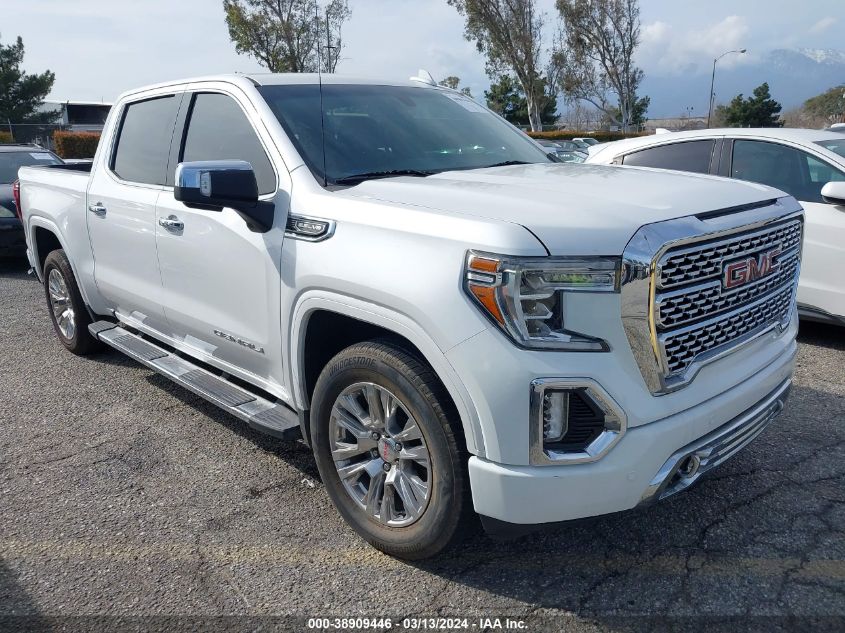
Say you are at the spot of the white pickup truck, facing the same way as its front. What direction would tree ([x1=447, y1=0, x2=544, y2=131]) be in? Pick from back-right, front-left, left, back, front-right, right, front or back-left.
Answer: back-left

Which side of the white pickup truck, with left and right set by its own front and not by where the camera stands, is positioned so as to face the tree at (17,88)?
back

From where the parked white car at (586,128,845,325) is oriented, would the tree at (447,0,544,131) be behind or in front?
behind

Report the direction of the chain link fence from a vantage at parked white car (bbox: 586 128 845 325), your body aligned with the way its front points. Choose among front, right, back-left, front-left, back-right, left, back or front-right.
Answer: back

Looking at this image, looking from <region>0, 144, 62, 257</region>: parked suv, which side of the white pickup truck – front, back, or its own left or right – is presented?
back

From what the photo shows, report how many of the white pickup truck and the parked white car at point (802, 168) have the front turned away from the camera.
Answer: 0

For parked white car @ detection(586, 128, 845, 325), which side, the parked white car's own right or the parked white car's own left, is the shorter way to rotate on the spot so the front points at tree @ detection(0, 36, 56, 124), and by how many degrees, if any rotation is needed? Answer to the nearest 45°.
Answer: approximately 180°

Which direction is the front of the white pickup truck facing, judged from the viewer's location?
facing the viewer and to the right of the viewer

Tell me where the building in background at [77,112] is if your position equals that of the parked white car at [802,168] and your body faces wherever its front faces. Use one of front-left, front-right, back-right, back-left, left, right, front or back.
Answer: back

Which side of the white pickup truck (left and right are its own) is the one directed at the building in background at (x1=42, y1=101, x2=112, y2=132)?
back
